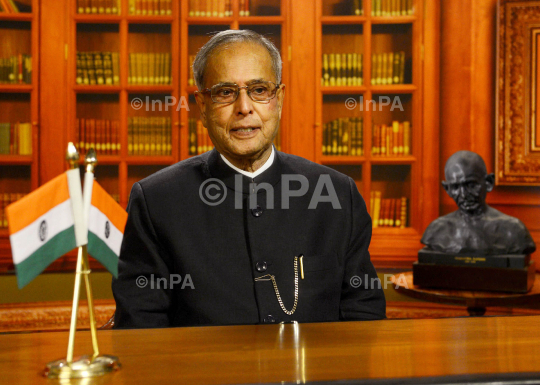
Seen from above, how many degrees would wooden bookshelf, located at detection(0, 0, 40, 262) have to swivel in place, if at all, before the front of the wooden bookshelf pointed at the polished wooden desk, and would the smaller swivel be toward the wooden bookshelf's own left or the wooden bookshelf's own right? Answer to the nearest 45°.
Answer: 0° — it already faces it

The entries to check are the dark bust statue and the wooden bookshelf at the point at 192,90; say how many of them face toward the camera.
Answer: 2

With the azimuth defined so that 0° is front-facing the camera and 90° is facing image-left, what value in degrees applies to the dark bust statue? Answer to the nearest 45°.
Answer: approximately 0°

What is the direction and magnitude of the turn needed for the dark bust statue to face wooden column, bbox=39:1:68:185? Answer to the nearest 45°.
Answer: approximately 90° to its right

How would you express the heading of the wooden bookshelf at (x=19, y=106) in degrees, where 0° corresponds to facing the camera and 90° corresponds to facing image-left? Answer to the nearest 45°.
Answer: approximately 0°
